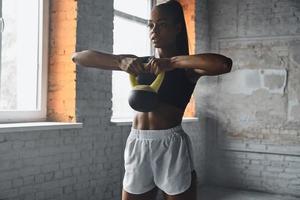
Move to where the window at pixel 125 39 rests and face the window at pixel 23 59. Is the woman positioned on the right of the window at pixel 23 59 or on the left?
left

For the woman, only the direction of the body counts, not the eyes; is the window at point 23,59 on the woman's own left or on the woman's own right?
on the woman's own right

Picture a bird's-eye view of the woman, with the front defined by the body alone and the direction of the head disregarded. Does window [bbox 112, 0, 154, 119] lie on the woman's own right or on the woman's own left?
on the woman's own right

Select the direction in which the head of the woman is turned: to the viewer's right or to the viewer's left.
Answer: to the viewer's left

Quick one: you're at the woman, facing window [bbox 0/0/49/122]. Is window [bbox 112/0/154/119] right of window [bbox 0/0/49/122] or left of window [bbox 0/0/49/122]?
right
